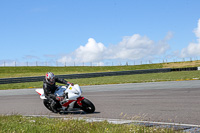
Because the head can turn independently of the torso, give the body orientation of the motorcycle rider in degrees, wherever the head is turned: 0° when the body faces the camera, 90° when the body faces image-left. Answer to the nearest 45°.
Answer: approximately 315°
